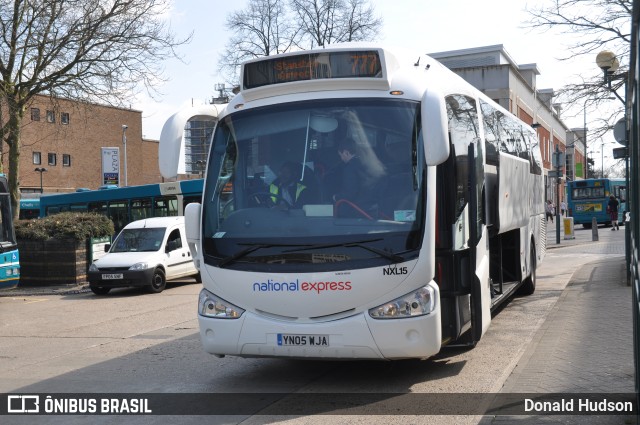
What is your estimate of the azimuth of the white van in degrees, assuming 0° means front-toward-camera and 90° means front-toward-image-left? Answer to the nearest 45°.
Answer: approximately 45°

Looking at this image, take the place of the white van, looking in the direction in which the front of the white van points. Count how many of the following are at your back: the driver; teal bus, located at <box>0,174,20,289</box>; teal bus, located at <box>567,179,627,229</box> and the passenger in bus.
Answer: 1

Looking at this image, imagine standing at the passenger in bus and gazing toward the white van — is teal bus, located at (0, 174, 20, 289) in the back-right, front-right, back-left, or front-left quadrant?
front-left

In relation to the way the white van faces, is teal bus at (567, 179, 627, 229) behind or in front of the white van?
behind

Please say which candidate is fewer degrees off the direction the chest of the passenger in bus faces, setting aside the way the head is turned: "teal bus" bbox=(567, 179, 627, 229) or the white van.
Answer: the white van

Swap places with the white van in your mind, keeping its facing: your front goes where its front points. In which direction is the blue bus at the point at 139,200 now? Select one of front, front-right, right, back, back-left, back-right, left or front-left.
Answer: back-right

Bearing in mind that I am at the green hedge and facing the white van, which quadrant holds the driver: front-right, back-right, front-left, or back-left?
front-right

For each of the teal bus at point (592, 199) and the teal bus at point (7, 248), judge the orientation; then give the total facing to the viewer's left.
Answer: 0

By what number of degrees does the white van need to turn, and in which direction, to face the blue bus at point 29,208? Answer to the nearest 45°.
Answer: approximately 135° to its right

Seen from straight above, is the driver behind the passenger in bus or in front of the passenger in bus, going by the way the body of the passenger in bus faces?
in front
